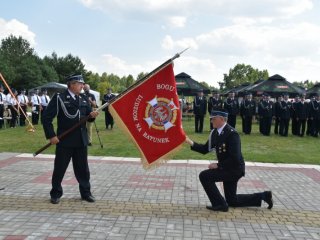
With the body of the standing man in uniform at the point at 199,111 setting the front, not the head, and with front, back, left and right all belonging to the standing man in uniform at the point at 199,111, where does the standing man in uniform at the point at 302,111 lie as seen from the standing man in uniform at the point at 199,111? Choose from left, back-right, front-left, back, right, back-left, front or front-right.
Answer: left

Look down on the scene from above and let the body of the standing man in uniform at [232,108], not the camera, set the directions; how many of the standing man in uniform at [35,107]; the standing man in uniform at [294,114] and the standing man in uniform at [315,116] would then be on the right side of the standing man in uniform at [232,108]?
1

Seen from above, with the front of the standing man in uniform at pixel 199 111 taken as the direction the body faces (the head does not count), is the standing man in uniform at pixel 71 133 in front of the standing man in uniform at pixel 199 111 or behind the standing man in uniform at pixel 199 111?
in front

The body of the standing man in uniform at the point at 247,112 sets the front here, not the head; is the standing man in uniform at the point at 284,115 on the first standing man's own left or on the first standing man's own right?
on the first standing man's own left

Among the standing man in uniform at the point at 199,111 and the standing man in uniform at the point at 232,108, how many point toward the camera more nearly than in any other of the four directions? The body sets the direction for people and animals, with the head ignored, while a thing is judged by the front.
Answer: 2

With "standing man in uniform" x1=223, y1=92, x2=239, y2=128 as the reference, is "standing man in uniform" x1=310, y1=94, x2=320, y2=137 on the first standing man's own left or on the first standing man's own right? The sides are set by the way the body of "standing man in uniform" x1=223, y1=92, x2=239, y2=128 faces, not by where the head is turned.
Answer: on the first standing man's own left

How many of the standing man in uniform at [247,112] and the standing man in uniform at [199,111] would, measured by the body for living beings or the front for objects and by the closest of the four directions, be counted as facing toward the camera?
2

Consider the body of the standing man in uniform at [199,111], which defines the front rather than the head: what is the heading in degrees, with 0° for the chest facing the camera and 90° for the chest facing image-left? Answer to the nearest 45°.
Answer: approximately 0°
